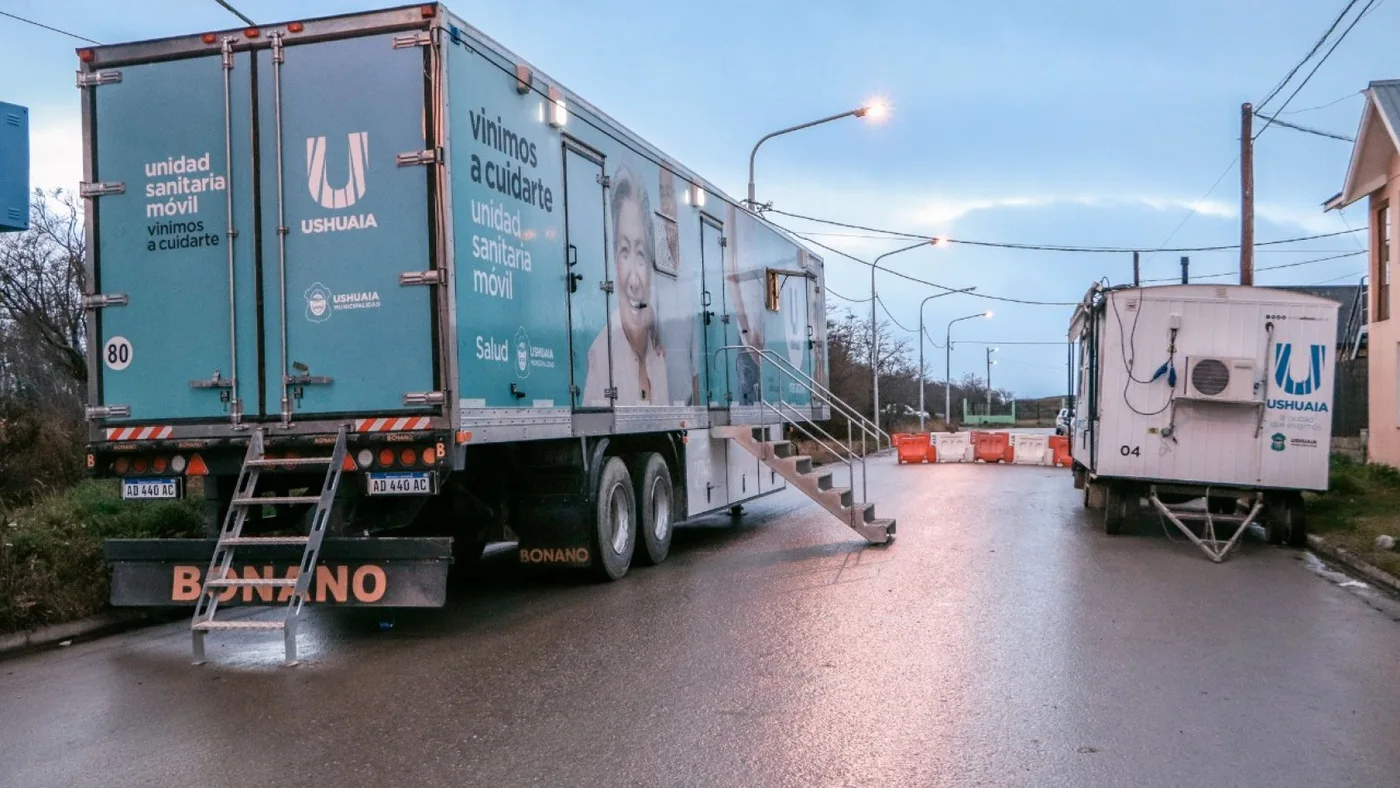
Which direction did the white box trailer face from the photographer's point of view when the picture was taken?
facing the viewer

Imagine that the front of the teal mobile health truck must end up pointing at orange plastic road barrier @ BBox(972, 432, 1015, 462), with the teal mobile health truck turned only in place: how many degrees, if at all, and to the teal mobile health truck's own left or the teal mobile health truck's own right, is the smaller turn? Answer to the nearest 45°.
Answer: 0° — it already faces it

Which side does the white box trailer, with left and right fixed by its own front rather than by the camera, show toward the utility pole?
back

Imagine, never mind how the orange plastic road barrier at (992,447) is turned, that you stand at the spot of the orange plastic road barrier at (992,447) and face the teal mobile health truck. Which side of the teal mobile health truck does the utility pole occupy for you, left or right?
left

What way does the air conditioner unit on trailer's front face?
toward the camera

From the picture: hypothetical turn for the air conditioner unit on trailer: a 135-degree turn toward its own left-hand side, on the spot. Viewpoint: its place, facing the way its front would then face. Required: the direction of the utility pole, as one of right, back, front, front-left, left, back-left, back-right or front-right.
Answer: front-left

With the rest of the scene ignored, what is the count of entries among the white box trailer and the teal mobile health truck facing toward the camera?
1

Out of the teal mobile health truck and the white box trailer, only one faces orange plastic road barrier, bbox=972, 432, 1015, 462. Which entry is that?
the teal mobile health truck

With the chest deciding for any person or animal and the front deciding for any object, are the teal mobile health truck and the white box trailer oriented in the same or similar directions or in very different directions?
very different directions

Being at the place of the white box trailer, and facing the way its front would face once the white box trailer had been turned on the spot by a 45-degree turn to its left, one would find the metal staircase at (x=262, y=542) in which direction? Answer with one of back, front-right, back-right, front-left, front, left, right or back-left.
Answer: right

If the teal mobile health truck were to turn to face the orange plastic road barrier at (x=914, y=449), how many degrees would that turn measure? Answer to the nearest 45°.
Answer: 0° — it already faces it

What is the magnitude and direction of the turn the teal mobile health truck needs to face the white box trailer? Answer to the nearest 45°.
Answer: approximately 45° to its right

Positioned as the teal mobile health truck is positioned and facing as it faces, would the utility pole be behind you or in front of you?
in front

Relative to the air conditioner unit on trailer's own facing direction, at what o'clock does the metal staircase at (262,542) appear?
The metal staircase is roughly at 1 o'clock from the air conditioner unit on trailer.

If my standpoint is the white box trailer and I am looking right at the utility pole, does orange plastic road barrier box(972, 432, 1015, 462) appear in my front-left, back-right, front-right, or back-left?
front-left

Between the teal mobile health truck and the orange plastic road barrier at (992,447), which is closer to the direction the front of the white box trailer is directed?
the teal mobile health truck

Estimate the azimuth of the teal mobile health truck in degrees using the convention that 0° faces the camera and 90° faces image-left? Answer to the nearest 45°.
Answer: approximately 225°
